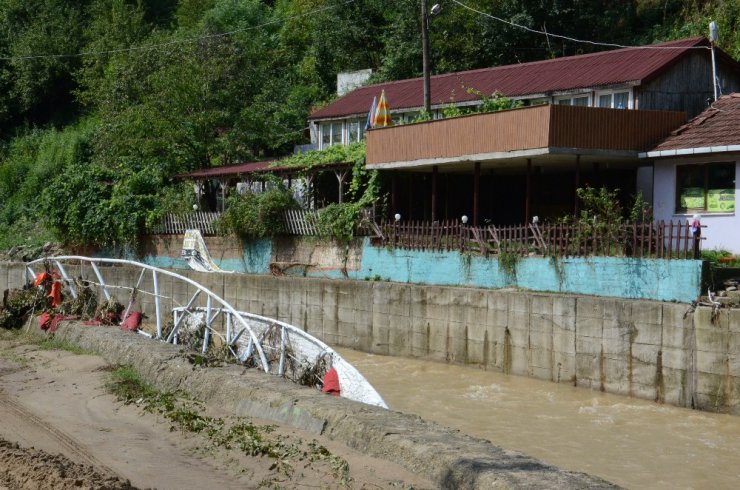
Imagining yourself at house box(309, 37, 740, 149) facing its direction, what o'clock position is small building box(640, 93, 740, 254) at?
The small building is roughly at 10 o'clock from the house.

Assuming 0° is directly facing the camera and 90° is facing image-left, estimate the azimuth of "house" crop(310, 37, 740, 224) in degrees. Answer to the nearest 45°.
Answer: approximately 45°

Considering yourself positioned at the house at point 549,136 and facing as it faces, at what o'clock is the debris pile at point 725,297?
The debris pile is roughly at 10 o'clock from the house.

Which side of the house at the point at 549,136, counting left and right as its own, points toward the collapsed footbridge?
front

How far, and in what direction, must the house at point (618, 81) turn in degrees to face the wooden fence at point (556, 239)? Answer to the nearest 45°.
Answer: approximately 45° to its left

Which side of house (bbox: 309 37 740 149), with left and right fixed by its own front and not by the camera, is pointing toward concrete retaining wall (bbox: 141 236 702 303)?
front

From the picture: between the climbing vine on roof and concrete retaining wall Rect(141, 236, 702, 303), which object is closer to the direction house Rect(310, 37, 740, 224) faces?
the concrete retaining wall

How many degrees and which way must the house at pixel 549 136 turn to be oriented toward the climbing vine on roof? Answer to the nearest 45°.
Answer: approximately 45° to its right

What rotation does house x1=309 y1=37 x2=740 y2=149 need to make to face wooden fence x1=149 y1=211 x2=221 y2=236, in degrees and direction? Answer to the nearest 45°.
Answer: approximately 45° to its right

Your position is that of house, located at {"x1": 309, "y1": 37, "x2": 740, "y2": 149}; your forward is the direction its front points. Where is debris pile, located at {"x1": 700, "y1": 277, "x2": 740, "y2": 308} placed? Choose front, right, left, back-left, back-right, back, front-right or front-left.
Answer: front-left
